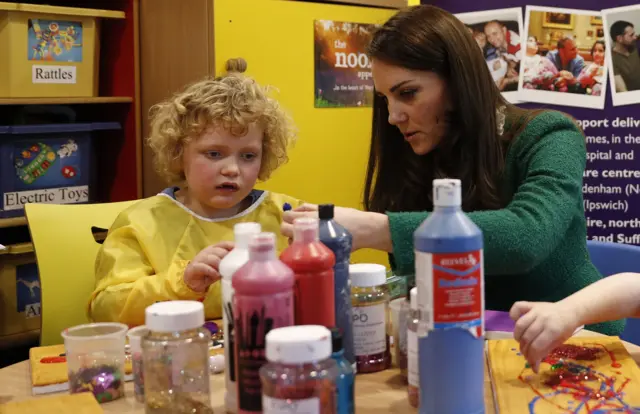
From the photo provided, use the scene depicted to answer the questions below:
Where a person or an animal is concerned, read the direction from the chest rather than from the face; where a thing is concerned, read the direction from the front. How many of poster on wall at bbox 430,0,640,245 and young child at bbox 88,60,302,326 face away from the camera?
0

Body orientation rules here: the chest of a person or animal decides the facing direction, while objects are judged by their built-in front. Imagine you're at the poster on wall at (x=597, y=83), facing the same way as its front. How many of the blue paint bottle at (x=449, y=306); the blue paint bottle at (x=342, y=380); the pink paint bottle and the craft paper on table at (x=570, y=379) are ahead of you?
4

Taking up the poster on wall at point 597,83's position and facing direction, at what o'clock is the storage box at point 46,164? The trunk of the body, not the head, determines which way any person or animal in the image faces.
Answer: The storage box is roughly at 2 o'clock from the poster on wall.

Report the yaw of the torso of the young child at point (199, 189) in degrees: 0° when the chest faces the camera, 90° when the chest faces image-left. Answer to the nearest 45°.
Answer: approximately 315°

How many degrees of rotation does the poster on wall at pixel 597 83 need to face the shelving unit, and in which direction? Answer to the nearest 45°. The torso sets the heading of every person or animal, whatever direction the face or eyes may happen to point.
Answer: approximately 90° to its right

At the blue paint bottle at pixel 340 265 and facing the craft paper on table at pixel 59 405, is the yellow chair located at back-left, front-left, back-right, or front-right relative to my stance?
front-right

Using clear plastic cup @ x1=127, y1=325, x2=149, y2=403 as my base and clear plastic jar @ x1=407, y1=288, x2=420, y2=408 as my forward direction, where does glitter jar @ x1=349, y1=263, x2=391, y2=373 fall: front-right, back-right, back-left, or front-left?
front-left

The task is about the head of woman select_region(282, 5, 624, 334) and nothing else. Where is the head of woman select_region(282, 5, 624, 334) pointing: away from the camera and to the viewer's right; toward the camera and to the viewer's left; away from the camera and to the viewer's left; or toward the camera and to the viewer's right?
toward the camera and to the viewer's left

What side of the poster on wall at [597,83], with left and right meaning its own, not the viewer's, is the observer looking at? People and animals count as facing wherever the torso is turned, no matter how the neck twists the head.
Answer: front

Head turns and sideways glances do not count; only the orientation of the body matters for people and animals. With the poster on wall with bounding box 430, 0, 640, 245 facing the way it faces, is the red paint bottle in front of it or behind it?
in front

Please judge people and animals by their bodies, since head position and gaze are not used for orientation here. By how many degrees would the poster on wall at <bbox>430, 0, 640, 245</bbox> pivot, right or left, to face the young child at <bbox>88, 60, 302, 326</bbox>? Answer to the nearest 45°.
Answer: approximately 45° to its right

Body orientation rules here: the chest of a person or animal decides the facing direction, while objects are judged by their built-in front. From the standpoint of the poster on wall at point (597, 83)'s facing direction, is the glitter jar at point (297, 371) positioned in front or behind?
in front
